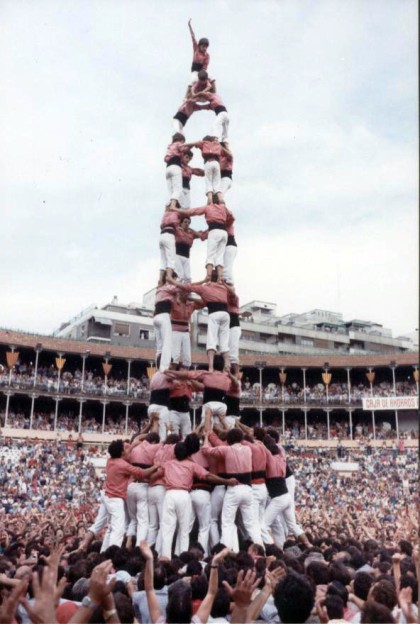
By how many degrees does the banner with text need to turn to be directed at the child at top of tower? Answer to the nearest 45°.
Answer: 0° — it already faces them

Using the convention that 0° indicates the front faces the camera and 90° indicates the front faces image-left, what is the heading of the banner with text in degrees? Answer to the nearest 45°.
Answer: approximately 0°

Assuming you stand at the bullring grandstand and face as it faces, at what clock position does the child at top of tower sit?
The child at top of tower is roughly at 12 o'clock from the bullring grandstand.
